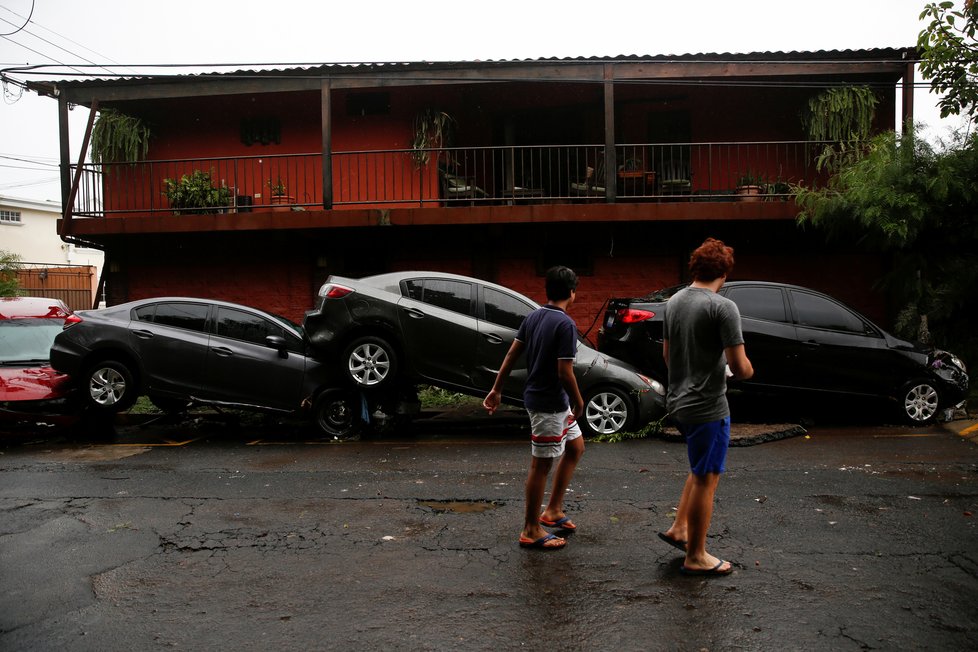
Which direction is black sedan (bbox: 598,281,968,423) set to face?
to the viewer's right

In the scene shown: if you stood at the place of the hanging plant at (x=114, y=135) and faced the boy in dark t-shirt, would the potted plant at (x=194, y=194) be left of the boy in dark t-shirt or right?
left

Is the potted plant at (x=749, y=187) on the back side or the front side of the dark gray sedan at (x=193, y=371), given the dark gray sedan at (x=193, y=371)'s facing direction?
on the front side

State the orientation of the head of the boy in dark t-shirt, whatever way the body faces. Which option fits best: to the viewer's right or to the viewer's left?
to the viewer's right

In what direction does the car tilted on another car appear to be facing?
to the viewer's right

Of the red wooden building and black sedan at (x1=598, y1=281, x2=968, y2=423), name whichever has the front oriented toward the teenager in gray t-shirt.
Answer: the red wooden building

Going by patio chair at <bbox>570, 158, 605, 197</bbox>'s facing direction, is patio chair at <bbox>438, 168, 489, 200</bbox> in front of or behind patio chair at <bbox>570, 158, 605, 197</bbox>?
in front

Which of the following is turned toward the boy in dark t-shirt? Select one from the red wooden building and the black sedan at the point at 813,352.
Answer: the red wooden building
